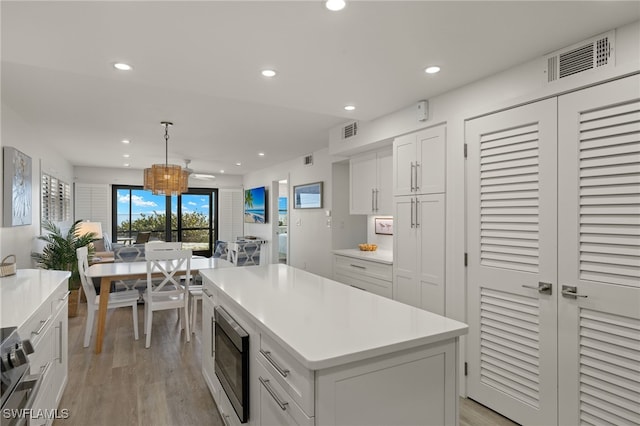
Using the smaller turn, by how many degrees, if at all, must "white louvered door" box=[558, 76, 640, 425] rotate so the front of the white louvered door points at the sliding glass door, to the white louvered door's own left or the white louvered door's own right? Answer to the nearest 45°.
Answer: approximately 45° to the white louvered door's own right

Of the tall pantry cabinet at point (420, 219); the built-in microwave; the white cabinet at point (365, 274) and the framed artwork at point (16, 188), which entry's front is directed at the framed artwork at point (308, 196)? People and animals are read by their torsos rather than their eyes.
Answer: the framed artwork at point (16, 188)

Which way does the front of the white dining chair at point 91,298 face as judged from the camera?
facing to the right of the viewer

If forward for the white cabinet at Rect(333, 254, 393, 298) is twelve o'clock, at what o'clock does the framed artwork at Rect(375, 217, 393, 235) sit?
The framed artwork is roughly at 5 o'clock from the white cabinet.

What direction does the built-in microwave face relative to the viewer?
to the viewer's left

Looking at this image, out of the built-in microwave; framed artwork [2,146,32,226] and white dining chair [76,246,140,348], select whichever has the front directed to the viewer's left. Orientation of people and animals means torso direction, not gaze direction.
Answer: the built-in microwave

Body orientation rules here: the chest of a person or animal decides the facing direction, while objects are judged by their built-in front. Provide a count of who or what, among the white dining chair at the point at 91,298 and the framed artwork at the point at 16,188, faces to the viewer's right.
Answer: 2

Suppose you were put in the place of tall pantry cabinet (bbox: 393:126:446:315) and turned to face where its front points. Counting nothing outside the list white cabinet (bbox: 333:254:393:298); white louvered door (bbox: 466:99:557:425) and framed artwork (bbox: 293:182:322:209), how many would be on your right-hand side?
2

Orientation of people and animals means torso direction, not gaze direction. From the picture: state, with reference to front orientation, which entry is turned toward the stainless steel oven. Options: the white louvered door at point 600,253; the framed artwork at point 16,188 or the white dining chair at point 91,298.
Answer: the white louvered door

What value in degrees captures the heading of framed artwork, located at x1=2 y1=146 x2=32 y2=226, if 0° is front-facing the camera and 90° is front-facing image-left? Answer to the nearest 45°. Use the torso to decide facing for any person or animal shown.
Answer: approximately 270°
